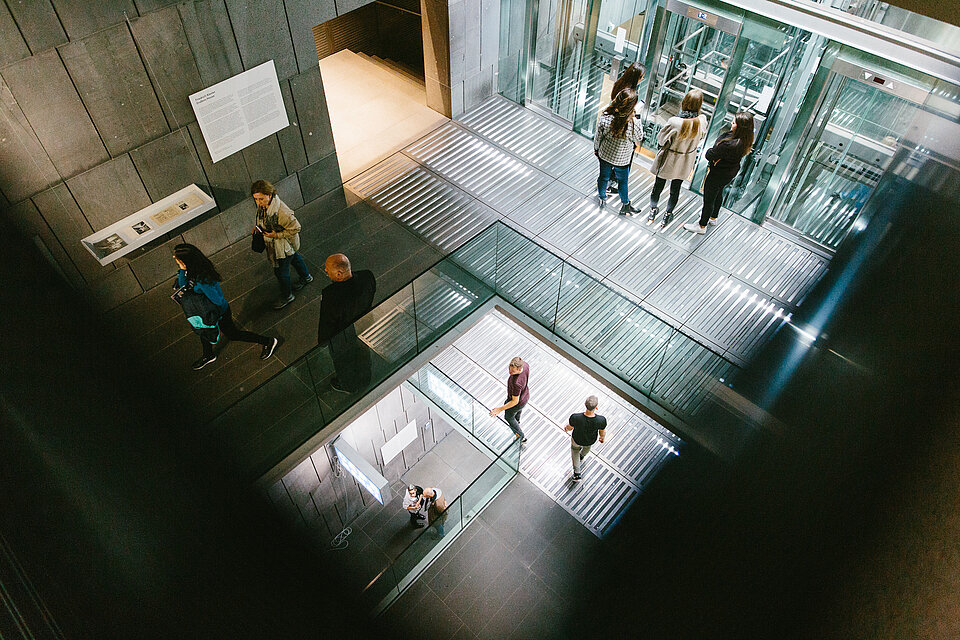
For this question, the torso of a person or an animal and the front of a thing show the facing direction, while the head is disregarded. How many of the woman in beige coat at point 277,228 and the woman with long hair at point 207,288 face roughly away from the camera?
0

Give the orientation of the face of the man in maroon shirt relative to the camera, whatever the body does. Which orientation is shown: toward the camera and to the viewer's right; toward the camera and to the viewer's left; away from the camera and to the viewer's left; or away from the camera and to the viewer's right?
toward the camera and to the viewer's left

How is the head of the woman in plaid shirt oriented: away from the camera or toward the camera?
away from the camera

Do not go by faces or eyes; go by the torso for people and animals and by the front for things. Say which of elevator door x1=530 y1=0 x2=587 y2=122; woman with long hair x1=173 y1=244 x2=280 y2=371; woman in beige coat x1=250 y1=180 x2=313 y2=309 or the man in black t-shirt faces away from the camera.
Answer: the man in black t-shirt

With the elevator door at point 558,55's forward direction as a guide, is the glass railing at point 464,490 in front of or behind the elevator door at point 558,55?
in front

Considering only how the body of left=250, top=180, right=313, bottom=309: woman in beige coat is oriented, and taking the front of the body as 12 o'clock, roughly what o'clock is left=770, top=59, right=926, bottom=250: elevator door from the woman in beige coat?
The elevator door is roughly at 8 o'clock from the woman in beige coat.

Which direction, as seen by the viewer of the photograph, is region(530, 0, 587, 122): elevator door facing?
facing the viewer and to the left of the viewer

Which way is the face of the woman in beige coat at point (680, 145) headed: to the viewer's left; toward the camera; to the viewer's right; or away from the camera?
away from the camera
